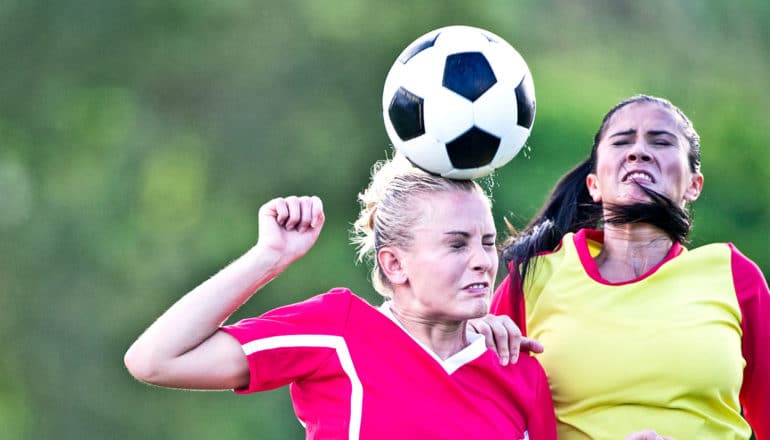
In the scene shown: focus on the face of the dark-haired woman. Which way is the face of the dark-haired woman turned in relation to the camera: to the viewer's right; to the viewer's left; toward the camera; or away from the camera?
toward the camera

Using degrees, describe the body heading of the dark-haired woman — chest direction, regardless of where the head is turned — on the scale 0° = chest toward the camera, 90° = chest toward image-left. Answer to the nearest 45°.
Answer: approximately 0°
